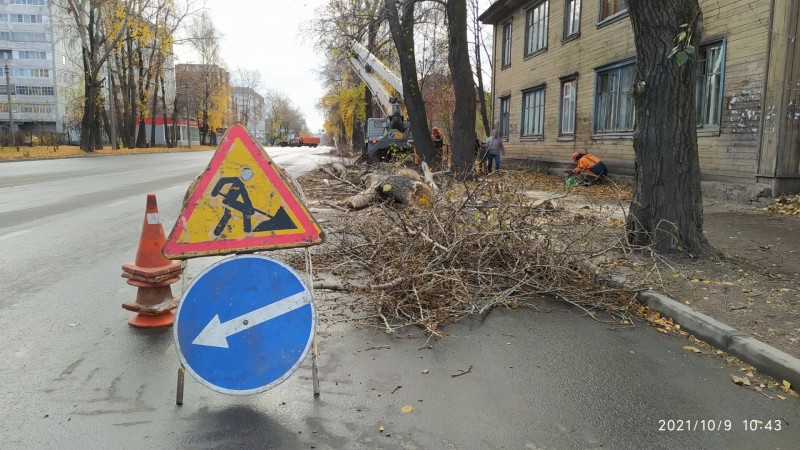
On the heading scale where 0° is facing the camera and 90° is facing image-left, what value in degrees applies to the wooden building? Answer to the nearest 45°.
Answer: approximately 45°

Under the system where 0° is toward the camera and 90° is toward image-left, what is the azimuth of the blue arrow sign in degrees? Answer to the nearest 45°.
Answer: approximately 0°

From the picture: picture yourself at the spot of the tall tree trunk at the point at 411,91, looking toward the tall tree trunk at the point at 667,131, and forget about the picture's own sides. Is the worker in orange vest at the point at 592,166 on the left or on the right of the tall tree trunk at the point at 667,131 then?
left

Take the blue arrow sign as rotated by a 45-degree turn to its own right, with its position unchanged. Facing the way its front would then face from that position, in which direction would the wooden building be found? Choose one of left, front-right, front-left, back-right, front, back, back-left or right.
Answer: back

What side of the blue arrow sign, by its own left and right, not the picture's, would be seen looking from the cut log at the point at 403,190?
back

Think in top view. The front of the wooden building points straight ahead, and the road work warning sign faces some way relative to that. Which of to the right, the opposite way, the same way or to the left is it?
to the left

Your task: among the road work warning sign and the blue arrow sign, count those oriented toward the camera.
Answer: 2
